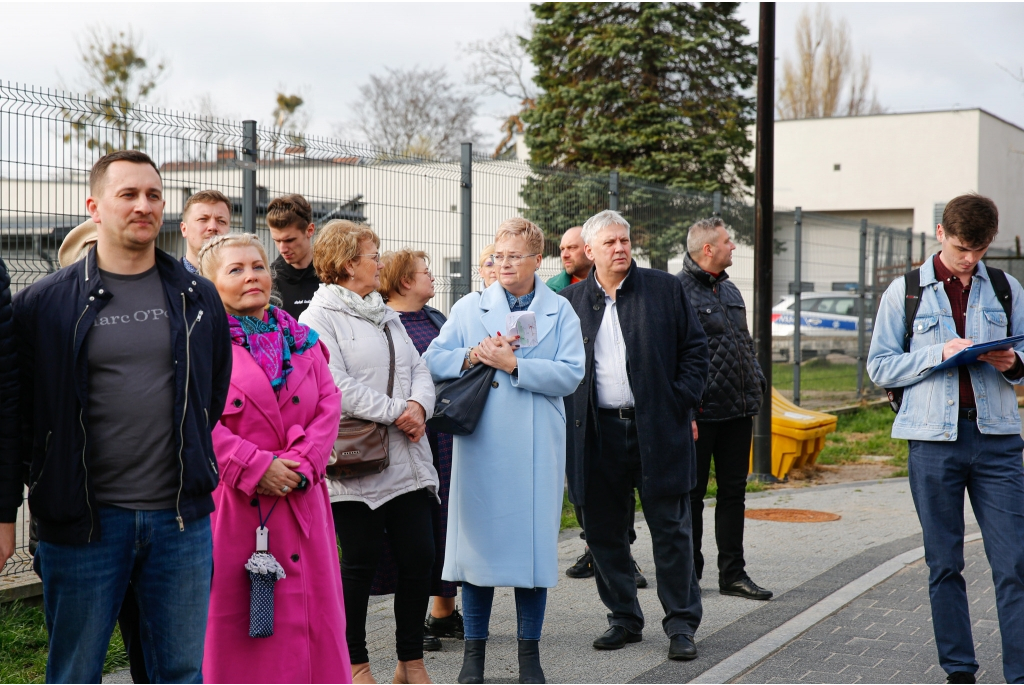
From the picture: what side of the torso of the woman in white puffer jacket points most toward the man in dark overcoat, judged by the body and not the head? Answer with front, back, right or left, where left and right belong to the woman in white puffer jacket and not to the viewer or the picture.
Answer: left

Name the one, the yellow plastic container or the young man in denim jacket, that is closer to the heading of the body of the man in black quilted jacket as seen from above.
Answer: the young man in denim jacket

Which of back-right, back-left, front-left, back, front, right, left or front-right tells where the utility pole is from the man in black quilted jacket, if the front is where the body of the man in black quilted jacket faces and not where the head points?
back-left

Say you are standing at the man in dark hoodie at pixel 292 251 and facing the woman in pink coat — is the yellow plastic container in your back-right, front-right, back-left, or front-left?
back-left

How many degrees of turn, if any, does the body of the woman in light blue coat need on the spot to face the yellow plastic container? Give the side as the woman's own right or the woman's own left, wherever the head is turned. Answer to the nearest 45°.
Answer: approximately 135° to the woman's own left

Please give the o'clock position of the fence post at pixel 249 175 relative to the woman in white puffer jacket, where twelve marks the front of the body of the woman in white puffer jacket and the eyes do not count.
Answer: The fence post is roughly at 7 o'clock from the woman in white puffer jacket.

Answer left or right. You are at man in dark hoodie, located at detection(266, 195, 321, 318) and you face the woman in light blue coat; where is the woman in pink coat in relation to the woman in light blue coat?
right

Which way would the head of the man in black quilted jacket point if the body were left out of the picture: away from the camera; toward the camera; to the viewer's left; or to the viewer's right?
to the viewer's right

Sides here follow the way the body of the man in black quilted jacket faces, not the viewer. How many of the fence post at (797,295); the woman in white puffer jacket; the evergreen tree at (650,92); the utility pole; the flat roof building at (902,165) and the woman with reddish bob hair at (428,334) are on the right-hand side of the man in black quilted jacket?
2

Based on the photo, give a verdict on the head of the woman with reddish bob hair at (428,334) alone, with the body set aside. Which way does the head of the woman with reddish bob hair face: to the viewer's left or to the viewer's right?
to the viewer's right

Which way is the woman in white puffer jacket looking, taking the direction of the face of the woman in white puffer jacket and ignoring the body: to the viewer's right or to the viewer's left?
to the viewer's right

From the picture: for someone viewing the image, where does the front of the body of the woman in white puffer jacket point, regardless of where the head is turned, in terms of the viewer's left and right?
facing the viewer and to the right of the viewer
